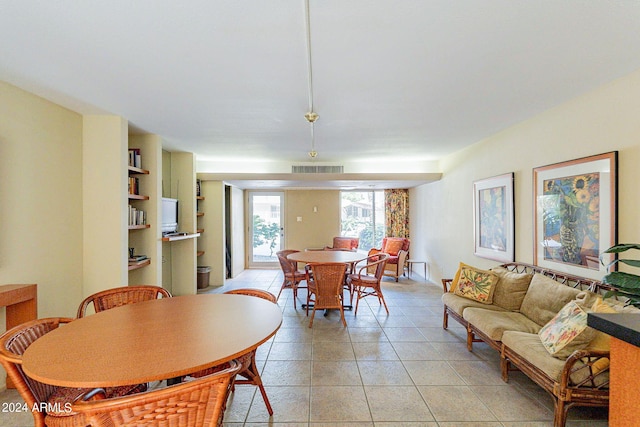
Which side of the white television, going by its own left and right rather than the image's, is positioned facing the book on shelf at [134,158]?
right

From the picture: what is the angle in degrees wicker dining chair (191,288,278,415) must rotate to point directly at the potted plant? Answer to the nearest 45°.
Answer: approximately 135° to its left

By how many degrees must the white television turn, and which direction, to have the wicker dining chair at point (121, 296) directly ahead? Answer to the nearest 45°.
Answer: approximately 45° to its right

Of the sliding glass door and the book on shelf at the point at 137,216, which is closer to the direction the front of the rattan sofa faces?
the book on shelf

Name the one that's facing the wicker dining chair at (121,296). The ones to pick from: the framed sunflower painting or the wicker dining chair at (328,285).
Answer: the framed sunflower painting

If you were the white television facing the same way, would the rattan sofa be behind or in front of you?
in front

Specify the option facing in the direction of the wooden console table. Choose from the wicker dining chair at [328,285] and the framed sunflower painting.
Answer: the framed sunflower painting

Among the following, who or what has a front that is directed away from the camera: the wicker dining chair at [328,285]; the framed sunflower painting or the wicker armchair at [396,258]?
the wicker dining chair

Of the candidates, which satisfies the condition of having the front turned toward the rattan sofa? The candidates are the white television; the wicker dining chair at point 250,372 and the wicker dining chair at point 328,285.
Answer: the white television

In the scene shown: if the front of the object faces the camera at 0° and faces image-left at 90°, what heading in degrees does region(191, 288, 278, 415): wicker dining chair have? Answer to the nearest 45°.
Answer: approximately 45°

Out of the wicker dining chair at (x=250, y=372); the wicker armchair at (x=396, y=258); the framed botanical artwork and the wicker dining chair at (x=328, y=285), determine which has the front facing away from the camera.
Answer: the wicker dining chair at (x=328, y=285)

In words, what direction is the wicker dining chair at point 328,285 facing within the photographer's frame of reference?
facing away from the viewer

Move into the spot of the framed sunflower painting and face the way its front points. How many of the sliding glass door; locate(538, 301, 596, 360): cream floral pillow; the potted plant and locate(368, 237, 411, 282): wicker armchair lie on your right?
2
